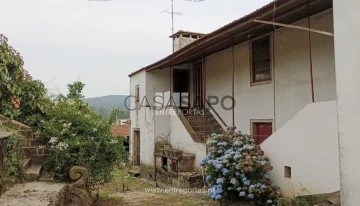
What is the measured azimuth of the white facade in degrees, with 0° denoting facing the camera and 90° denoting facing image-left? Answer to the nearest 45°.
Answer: approximately 45°

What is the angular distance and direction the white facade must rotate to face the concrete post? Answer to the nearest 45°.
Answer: approximately 45° to its left

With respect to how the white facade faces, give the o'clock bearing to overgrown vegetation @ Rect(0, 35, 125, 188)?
The overgrown vegetation is roughly at 1 o'clock from the white facade.

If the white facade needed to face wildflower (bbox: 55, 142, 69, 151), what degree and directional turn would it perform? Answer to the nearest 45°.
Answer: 0° — it already faces it

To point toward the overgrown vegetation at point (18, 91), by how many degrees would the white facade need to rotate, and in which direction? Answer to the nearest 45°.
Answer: approximately 45° to its right
